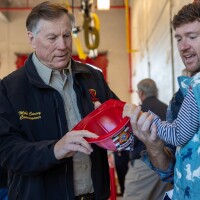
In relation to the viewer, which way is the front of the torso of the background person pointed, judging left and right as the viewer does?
facing away from the viewer and to the left of the viewer

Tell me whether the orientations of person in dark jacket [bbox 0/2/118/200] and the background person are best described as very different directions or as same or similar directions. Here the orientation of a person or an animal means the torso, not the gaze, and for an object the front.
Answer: very different directions

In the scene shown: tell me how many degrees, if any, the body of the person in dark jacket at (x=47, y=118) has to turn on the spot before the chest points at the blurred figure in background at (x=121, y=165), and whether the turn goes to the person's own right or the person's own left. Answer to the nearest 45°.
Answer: approximately 135° to the person's own left

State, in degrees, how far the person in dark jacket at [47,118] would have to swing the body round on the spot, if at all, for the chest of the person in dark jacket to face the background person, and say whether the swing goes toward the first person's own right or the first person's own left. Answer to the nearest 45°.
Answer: approximately 90° to the first person's own left

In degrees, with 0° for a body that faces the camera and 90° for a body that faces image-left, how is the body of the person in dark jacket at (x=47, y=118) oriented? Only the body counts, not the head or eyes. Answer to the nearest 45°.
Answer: approximately 315°

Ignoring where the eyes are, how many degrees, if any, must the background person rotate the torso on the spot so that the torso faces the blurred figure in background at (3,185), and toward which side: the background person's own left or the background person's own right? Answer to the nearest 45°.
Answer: approximately 90° to the background person's own left
